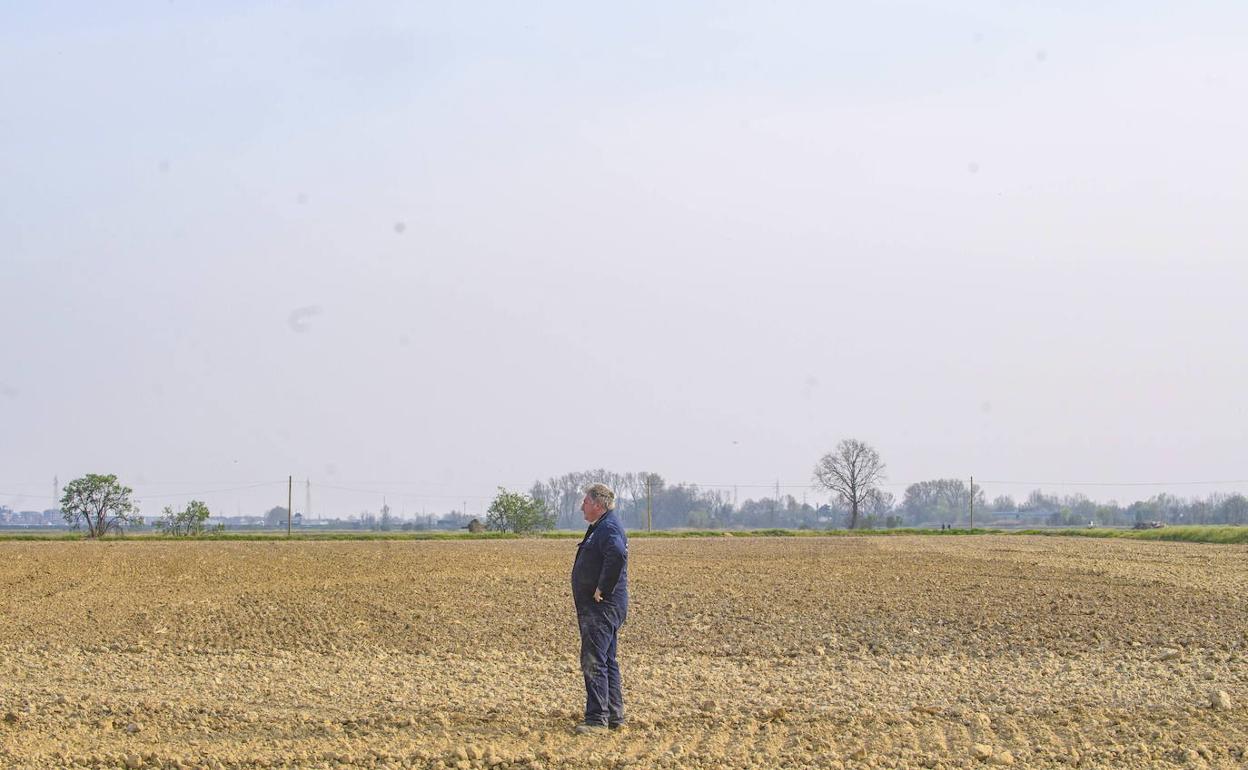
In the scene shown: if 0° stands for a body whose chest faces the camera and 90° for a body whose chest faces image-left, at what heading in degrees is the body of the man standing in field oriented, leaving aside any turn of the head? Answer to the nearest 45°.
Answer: approximately 90°

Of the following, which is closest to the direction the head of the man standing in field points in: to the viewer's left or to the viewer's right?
to the viewer's left
